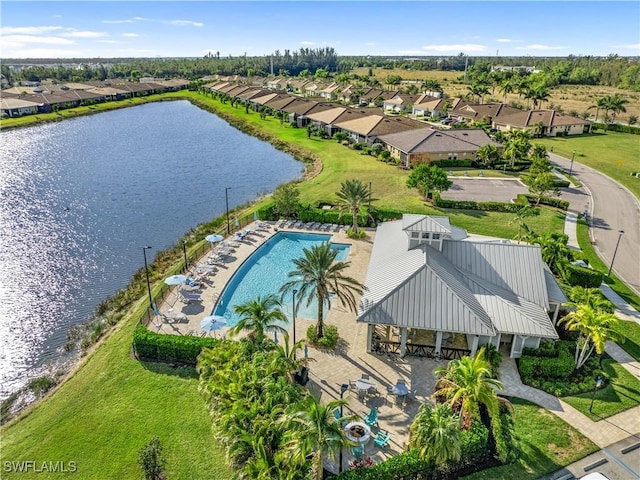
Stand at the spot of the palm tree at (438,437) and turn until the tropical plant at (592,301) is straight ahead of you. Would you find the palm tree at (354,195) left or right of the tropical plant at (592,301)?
left

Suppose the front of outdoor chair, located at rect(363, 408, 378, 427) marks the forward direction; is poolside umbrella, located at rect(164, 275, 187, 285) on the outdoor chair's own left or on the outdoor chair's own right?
on the outdoor chair's own right

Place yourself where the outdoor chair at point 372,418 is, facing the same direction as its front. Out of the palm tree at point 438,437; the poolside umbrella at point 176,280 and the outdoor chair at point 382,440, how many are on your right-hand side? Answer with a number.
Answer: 1

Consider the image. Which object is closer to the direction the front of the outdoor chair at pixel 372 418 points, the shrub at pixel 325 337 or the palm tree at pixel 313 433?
the palm tree

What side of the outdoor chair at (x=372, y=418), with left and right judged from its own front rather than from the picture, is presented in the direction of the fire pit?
front

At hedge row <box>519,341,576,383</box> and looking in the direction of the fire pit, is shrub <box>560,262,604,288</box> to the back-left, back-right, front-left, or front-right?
back-right

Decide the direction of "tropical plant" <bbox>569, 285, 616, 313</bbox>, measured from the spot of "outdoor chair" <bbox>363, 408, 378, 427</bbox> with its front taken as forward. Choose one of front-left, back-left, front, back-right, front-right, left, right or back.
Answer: back

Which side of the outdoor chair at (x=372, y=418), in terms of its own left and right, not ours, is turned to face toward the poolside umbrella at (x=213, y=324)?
right

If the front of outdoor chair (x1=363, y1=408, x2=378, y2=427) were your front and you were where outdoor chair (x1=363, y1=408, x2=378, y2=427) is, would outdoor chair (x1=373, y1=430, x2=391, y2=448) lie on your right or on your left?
on your left

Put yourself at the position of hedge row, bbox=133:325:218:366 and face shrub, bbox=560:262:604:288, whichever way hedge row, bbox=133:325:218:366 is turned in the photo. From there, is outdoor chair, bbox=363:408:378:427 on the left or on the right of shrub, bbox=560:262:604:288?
right

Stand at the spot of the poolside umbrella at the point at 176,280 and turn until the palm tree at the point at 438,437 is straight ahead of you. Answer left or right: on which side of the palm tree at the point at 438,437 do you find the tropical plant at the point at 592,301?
left

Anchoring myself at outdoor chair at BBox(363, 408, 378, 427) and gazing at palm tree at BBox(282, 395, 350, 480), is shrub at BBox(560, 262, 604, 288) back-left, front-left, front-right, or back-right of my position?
back-left

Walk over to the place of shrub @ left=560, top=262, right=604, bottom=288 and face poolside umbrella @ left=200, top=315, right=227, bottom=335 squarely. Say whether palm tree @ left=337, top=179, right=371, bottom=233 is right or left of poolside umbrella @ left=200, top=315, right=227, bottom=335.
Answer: right

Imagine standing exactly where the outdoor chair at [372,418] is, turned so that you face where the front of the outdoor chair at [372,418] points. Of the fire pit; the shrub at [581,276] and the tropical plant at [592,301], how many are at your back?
2

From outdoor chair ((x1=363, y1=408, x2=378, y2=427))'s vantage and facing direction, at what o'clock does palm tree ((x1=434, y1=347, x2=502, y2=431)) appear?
The palm tree is roughly at 8 o'clock from the outdoor chair.

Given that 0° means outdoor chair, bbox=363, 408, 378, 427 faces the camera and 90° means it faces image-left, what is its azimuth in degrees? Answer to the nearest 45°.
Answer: approximately 45°

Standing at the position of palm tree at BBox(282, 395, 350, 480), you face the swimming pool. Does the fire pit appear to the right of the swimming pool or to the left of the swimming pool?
right
